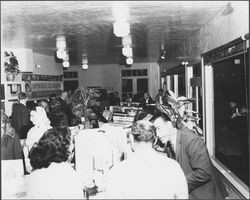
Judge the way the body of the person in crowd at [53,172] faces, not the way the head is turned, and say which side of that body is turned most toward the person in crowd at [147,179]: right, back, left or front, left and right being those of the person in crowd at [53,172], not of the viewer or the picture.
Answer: right

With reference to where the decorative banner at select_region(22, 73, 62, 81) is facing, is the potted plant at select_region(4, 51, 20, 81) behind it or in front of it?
in front

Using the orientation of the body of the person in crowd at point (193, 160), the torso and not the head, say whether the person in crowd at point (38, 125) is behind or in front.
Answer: in front

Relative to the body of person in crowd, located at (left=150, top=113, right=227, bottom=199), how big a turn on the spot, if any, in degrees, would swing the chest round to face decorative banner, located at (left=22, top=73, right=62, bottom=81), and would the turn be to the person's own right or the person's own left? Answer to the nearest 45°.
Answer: approximately 45° to the person's own right

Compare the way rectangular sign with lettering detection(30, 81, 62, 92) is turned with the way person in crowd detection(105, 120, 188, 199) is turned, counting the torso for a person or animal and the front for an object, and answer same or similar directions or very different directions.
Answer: very different directions

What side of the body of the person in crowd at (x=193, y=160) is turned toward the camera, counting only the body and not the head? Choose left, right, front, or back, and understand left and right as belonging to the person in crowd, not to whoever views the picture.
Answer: left

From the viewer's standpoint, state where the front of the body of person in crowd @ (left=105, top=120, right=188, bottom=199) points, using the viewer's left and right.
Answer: facing away from the viewer

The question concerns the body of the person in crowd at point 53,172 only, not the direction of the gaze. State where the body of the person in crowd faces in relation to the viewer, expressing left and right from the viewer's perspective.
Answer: facing away from the viewer and to the right of the viewer

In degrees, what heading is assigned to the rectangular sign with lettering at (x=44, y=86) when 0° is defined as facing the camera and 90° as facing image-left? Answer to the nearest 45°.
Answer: approximately 0°

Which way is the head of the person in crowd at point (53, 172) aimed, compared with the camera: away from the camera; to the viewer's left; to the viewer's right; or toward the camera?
away from the camera
